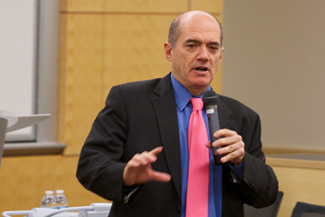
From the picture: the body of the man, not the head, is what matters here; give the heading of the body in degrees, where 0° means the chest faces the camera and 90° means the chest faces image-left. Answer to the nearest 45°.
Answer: approximately 315°
